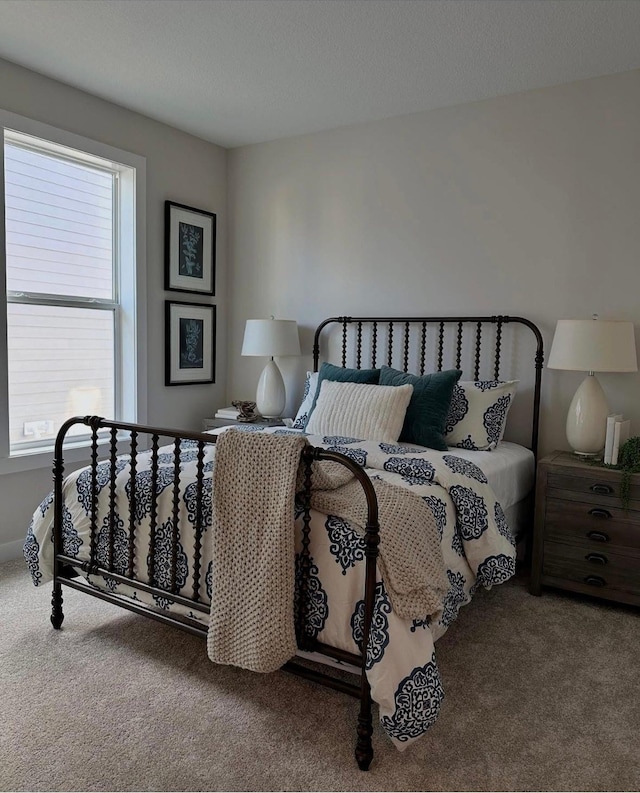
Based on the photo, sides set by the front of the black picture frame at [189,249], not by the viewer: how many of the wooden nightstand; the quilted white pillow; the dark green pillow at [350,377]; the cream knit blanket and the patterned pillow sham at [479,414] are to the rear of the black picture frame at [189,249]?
0

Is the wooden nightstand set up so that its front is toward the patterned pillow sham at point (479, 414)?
no

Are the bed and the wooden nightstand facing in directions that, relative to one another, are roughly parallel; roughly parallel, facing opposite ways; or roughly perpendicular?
roughly parallel

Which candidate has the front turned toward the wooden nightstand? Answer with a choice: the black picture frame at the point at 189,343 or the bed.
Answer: the black picture frame

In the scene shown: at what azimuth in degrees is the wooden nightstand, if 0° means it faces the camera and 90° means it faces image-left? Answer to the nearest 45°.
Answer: approximately 0°

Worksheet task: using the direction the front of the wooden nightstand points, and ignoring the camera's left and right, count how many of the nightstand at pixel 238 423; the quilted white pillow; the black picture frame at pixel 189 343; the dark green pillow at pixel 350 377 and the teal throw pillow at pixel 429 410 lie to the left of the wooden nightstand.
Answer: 0

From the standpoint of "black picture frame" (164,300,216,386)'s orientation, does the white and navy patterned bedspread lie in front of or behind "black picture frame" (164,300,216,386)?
in front

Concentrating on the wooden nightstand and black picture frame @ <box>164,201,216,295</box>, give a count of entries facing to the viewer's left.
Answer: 0

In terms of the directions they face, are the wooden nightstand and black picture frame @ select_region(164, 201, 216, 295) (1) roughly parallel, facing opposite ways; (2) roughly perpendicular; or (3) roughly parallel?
roughly perpendicular

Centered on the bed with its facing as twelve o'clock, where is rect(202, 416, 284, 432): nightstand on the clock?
The nightstand is roughly at 4 o'clock from the bed.

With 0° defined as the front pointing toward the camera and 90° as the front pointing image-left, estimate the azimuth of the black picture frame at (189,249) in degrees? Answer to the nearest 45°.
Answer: approximately 315°

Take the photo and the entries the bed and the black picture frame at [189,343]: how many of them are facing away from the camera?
0

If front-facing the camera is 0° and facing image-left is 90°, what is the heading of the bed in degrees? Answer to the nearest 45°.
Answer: approximately 45°

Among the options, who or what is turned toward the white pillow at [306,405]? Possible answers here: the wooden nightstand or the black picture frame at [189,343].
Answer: the black picture frame

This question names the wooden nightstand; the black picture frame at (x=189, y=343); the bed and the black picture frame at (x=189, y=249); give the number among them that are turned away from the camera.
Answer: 0

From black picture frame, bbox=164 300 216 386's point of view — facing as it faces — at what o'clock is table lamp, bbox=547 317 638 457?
The table lamp is roughly at 12 o'clock from the black picture frame.

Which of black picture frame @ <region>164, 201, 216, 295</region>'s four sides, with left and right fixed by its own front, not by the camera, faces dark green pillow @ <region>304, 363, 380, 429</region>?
front

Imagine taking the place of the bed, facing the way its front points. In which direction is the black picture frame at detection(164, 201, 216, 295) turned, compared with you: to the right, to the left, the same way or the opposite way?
to the left

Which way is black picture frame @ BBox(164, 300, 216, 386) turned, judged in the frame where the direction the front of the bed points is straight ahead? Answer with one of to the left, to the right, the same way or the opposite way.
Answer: to the left

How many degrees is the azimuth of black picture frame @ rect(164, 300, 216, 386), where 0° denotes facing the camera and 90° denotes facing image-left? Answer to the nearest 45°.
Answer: approximately 315°
